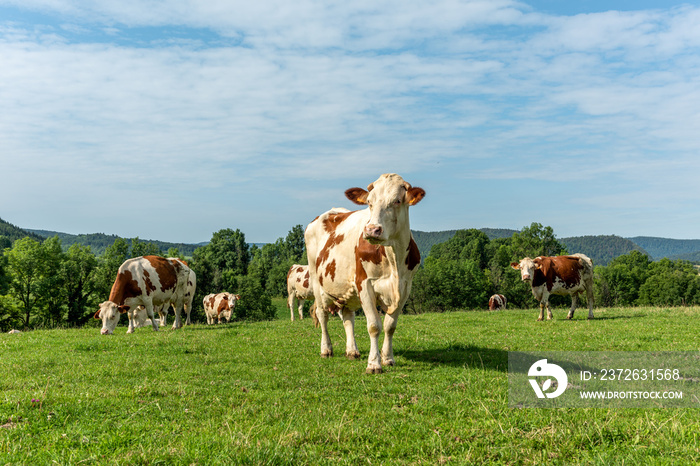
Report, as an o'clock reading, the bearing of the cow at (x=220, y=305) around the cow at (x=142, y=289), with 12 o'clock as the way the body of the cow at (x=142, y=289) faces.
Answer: the cow at (x=220, y=305) is roughly at 5 o'clock from the cow at (x=142, y=289).

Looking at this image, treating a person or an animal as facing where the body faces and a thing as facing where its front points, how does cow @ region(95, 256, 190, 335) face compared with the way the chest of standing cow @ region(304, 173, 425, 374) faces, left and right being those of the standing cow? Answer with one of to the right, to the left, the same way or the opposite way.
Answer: to the right

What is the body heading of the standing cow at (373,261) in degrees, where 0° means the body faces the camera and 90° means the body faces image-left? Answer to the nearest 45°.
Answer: approximately 315°

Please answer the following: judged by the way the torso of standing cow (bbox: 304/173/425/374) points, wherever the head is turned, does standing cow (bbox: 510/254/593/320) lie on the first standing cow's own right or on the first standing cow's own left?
on the first standing cow's own left

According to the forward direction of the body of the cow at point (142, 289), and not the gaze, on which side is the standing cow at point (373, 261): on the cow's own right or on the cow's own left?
on the cow's own left

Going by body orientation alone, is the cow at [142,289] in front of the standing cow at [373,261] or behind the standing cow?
behind

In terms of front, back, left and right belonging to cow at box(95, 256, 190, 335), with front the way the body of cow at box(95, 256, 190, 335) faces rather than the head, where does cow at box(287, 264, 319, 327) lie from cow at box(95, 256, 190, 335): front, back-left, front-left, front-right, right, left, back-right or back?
back

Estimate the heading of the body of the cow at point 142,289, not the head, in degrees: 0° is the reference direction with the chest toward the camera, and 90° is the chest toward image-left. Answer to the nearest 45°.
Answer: approximately 45°
